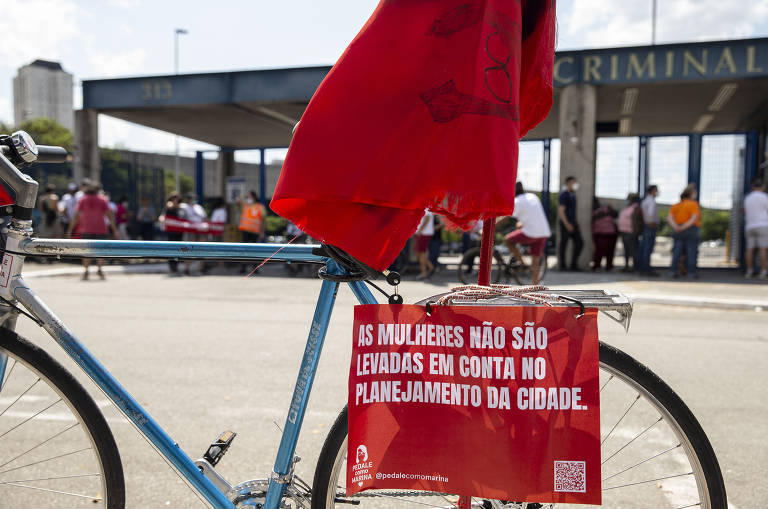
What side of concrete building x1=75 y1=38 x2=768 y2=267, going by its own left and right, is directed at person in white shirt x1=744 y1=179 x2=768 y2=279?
left

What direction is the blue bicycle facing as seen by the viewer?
to the viewer's left

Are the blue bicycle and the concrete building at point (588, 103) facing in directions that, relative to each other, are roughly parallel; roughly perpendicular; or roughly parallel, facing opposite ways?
roughly perpendicular

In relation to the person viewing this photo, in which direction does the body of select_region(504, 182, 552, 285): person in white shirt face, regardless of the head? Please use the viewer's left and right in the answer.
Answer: facing away from the viewer and to the left of the viewer
